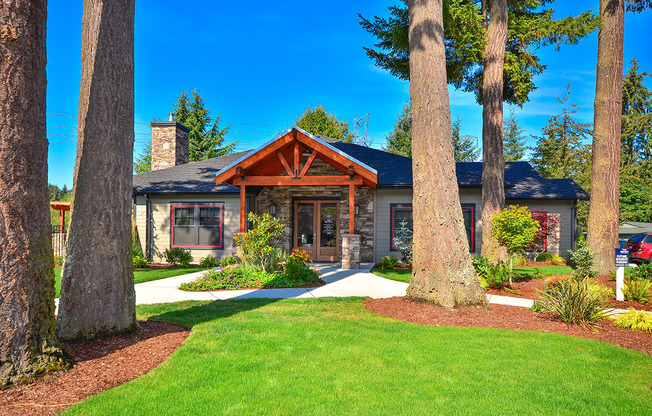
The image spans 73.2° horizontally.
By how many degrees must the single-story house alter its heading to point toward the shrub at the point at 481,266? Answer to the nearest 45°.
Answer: approximately 45° to its left

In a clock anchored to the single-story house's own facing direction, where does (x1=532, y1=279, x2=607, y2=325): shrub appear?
The shrub is roughly at 11 o'clock from the single-story house.

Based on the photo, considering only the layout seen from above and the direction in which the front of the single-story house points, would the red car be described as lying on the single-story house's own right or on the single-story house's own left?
on the single-story house's own left

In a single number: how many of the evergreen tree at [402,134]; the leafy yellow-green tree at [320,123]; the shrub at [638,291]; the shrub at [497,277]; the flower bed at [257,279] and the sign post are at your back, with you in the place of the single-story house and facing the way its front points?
2

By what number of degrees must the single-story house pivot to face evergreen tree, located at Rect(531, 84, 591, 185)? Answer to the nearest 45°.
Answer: approximately 135° to its left

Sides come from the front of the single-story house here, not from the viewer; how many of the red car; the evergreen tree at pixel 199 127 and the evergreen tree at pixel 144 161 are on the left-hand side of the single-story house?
1

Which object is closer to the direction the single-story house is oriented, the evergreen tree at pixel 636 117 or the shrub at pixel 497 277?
the shrub

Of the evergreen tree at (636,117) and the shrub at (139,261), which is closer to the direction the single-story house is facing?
the shrub

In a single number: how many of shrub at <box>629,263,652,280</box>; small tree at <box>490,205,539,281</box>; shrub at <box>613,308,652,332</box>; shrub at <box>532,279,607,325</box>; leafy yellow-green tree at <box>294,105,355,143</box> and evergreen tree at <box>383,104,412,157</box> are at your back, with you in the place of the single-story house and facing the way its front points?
2

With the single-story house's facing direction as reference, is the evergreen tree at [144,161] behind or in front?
behind

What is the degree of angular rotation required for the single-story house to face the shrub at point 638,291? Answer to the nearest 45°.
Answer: approximately 45° to its left

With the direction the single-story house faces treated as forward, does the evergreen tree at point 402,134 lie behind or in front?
behind

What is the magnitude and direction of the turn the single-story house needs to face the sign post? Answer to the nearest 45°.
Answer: approximately 45° to its left

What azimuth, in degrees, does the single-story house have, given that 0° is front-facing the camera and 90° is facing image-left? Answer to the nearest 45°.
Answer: approximately 0°

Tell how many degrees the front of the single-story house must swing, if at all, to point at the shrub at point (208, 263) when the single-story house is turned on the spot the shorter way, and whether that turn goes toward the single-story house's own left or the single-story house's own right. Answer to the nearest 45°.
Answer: approximately 90° to the single-story house's own right

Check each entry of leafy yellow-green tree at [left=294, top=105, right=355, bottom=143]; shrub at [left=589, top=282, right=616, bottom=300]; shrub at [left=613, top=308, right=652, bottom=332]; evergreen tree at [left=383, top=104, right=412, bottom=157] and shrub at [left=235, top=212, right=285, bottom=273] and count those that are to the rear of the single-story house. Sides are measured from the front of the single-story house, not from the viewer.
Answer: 2
